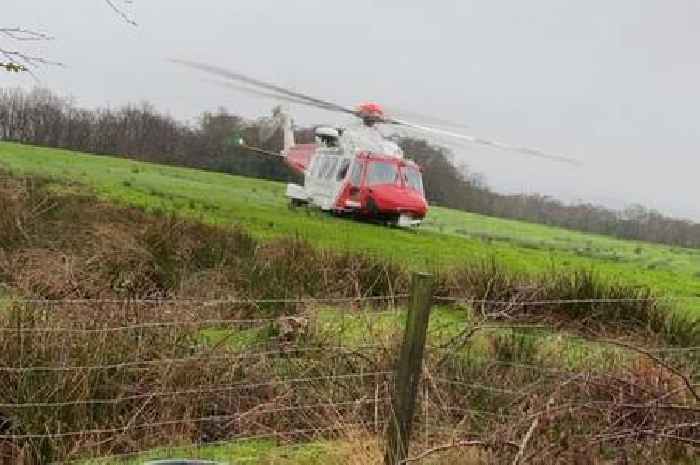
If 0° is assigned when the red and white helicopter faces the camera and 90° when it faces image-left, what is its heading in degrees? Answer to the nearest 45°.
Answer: approximately 315°

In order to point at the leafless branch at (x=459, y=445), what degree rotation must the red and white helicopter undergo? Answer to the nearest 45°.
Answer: approximately 45° to its right
